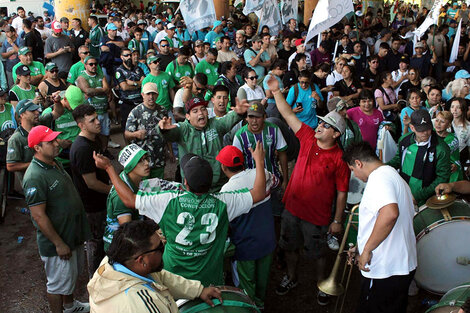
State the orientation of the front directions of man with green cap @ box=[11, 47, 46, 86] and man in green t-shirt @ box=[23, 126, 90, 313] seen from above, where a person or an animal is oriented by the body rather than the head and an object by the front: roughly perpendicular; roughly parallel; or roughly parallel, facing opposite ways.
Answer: roughly perpendicular

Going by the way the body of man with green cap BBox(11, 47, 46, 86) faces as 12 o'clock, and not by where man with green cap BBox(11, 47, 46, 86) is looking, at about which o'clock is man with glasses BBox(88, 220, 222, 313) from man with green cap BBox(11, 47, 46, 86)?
man with glasses BBox(88, 220, 222, 313) is roughly at 12 o'clock from man with green cap BBox(11, 47, 46, 86).

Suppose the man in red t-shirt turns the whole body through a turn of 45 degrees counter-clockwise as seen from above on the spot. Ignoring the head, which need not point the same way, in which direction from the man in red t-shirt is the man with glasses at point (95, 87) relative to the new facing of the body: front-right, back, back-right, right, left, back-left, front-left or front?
back-right

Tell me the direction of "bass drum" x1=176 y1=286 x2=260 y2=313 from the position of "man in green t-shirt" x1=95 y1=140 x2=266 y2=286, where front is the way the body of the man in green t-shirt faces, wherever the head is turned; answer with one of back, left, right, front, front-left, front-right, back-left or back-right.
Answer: back

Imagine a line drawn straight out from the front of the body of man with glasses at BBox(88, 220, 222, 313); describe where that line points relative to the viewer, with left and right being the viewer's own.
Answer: facing to the right of the viewer

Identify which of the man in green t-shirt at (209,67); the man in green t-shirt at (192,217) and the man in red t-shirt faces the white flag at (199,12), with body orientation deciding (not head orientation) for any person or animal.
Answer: the man in green t-shirt at (192,217)

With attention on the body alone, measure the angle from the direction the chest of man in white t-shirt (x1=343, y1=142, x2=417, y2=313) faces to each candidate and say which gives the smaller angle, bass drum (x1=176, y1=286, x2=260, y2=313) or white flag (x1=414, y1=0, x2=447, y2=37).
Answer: the bass drum

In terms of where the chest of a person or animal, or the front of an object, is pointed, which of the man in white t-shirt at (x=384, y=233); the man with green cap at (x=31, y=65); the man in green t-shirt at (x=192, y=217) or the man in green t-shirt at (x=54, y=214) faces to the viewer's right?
the man in green t-shirt at (x=54, y=214)

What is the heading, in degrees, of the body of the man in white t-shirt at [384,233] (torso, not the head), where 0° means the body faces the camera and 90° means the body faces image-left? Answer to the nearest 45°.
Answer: approximately 90°

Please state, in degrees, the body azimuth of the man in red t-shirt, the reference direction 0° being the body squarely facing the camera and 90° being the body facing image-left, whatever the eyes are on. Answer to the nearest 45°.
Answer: approximately 45°

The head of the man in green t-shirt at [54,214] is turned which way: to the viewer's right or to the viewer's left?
to the viewer's right

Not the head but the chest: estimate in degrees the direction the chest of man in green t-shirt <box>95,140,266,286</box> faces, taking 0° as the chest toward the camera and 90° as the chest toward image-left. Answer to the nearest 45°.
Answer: approximately 180°
